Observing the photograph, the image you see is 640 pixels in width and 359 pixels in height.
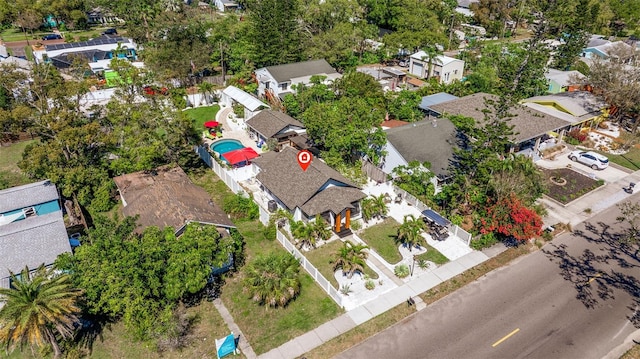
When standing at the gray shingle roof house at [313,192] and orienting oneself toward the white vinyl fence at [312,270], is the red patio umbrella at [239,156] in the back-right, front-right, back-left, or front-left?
back-right

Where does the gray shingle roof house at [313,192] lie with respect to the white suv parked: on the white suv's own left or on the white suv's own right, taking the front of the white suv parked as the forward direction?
on the white suv's own left

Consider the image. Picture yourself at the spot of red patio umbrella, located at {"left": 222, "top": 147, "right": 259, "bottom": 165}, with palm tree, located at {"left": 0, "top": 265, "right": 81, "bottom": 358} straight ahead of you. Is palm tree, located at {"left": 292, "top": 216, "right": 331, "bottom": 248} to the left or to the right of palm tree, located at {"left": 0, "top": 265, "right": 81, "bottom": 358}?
left

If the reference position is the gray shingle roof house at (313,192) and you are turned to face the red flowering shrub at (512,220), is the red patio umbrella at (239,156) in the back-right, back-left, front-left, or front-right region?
back-left

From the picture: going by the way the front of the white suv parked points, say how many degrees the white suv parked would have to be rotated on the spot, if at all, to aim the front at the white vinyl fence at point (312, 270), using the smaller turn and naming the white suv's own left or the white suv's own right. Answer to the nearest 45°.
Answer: approximately 90° to the white suv's own left

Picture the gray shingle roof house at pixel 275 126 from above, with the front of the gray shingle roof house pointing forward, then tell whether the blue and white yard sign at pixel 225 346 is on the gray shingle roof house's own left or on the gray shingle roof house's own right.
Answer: on the gray shingle roof house's own right

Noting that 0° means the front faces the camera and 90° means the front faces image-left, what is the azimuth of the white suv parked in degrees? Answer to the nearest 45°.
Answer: approximately 135°

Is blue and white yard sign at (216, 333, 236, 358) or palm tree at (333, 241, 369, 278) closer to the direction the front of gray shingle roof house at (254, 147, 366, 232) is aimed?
the palm tree

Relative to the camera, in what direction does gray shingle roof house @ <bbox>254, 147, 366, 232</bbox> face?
facing the viewer and to the right of the viewer

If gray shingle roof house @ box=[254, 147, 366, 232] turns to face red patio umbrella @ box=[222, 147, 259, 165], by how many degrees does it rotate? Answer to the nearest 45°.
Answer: approximately 180°
